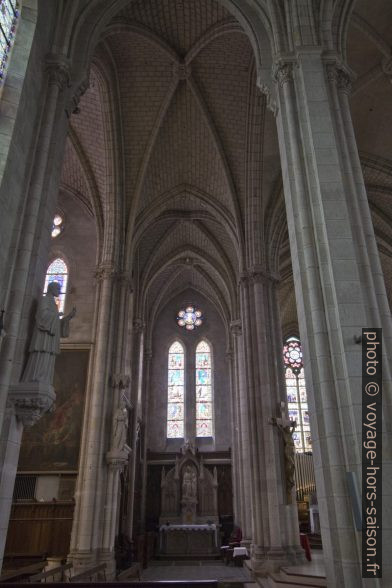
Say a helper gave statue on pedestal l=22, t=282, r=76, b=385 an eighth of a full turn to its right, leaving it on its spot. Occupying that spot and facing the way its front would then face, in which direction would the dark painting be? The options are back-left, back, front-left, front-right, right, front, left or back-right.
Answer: back-left

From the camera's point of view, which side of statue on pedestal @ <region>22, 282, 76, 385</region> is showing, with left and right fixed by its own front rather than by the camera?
right

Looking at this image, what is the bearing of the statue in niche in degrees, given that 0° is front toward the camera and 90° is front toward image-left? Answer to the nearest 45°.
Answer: approximately 0°

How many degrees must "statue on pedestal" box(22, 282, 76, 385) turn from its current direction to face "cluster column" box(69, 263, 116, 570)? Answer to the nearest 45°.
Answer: approximately 90° to its left

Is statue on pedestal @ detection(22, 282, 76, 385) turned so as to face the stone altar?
no

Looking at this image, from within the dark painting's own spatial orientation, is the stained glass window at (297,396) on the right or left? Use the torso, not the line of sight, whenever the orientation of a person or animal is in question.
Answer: on its left

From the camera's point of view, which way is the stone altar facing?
toward the camera

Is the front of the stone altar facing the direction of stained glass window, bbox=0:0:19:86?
yes
